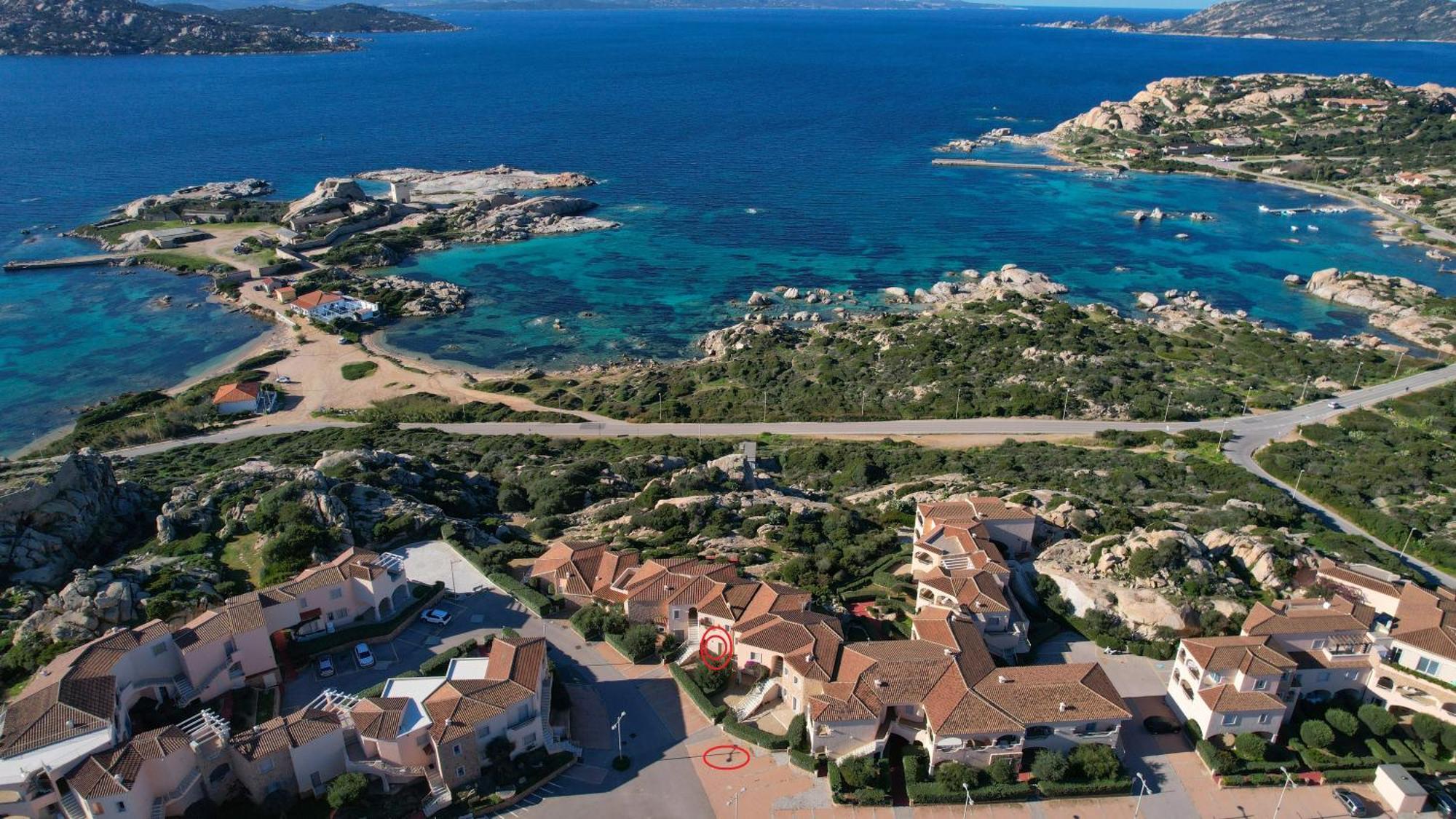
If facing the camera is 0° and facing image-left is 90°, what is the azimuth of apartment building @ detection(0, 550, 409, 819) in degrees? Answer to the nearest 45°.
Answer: approximately 315°

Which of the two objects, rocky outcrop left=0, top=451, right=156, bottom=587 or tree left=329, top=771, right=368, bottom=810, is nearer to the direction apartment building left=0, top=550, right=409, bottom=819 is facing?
the tree

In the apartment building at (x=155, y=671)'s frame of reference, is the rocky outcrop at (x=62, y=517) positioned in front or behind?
behind
